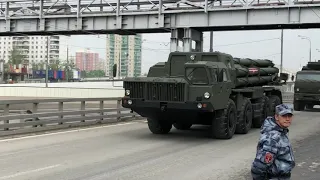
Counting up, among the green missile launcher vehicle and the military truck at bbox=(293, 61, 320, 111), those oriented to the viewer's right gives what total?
0

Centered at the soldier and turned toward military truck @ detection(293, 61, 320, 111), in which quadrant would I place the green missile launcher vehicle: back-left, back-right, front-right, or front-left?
front-left

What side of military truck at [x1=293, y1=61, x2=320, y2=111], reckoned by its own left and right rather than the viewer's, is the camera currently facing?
front

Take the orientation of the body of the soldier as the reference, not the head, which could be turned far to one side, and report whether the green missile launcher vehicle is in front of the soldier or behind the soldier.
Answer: behind

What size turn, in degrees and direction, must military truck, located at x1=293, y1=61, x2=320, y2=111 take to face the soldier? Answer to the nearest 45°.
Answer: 0° — it already faces them

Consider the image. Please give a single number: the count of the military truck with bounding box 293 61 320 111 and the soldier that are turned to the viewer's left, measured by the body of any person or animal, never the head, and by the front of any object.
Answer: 0

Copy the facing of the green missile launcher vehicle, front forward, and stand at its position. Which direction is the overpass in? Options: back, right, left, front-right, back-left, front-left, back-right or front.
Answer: back-right

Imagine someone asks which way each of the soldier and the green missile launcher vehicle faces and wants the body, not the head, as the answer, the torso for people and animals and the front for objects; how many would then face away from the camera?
0

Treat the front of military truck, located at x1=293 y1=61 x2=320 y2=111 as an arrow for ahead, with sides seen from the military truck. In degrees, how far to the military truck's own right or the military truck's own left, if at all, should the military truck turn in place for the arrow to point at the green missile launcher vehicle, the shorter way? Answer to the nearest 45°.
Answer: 0° — it already faces it

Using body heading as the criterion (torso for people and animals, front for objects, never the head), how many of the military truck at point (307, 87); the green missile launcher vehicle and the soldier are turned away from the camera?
0

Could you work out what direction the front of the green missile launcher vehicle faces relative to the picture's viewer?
facing the viewer and to the left of the viewer

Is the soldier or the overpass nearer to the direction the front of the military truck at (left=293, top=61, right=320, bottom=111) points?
the soldier

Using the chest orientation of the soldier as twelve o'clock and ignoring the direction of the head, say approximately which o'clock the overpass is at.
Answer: The overpass is roughly at 7 o'clock from the soldier.

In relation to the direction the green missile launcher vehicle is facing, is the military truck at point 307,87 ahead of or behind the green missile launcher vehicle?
behind
